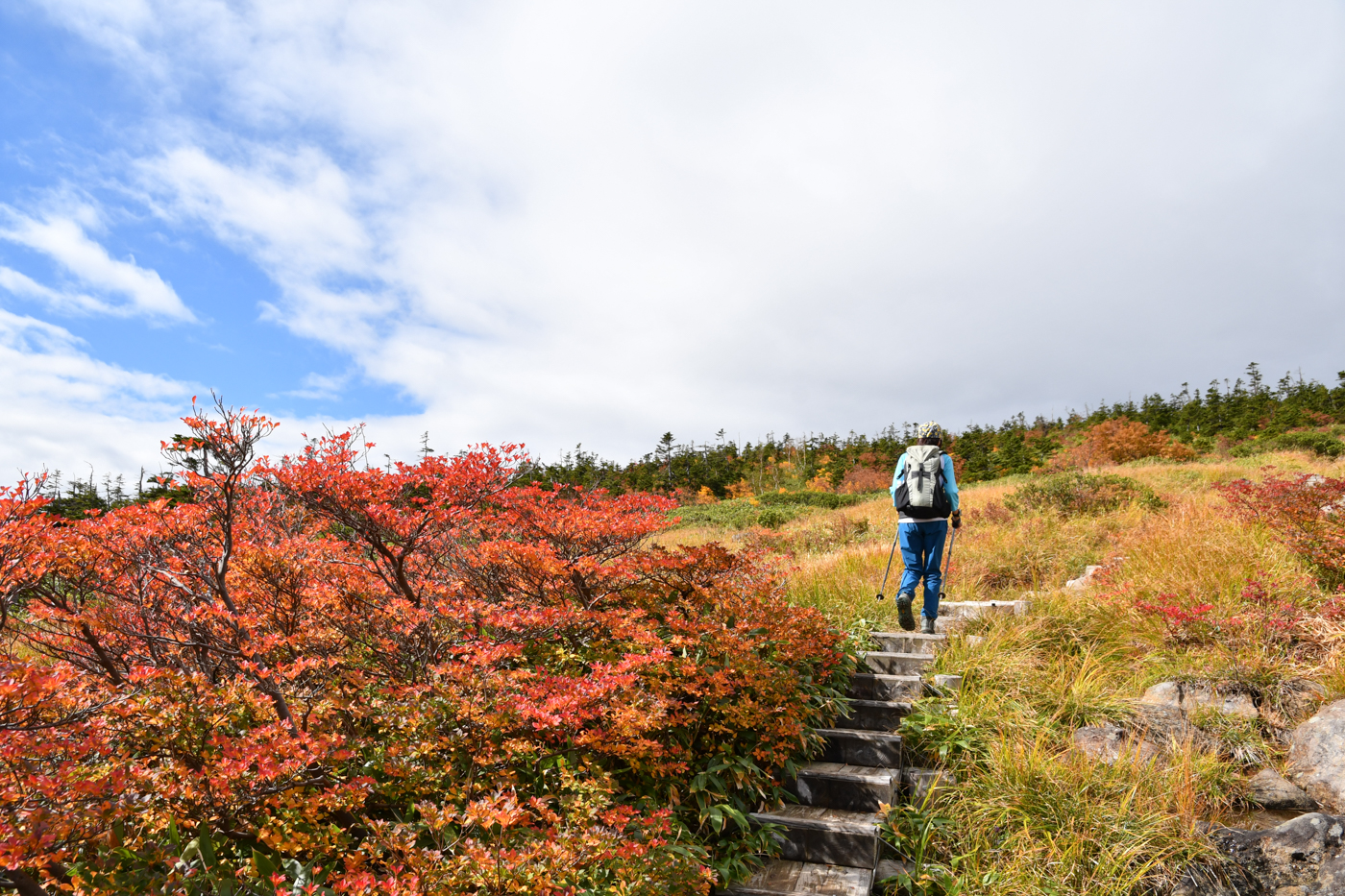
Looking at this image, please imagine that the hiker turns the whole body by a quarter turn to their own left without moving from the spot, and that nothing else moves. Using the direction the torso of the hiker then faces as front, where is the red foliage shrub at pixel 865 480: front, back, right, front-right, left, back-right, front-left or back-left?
right

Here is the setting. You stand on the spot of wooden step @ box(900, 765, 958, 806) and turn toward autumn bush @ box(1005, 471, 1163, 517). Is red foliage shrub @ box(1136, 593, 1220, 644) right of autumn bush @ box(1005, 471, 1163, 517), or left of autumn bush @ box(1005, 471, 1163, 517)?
right

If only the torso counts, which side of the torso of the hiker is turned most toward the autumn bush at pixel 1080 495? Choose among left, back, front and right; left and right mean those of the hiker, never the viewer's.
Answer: front

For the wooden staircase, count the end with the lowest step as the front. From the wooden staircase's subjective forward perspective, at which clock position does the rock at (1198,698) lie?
The rock is roughly at 8 o'clock from the wooden staircase.

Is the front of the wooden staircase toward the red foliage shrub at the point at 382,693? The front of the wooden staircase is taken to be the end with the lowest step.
no

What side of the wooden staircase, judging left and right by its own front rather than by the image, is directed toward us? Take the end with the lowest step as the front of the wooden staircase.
front

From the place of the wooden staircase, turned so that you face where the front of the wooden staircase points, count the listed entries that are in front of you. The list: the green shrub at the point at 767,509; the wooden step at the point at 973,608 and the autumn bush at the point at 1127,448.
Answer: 0

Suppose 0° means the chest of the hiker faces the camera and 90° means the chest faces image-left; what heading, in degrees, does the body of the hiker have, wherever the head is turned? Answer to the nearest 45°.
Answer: approximately 180°

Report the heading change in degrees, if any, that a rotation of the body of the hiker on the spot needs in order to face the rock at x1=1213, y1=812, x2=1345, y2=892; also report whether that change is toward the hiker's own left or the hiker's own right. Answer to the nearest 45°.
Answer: approximately 135° to the hiker's own right

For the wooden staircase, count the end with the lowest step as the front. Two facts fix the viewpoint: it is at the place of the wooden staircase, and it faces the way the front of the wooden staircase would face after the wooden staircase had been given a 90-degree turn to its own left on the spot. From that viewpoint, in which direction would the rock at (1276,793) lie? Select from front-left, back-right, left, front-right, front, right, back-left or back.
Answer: front

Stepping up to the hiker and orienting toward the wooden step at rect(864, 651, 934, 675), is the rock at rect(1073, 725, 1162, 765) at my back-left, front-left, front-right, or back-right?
front-left

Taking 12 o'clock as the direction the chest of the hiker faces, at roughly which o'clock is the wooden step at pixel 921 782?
The wooden step is roughly at 6 o'clock from the hiker.

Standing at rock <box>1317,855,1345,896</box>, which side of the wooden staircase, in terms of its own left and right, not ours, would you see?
left

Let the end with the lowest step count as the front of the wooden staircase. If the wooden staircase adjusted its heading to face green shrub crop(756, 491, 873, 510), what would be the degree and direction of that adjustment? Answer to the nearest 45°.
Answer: approximately 180°
